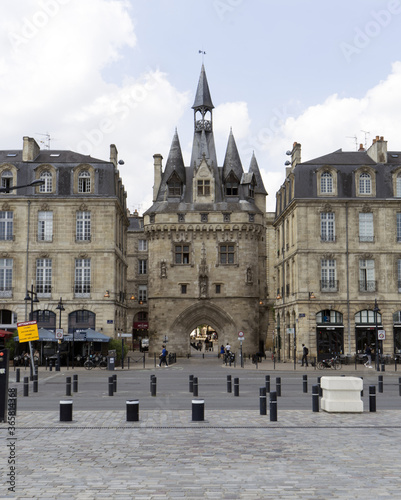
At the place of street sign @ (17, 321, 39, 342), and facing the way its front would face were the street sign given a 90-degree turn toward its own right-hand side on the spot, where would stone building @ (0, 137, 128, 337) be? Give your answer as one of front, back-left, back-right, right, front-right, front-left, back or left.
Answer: right

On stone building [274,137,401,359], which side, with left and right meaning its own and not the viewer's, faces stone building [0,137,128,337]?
right

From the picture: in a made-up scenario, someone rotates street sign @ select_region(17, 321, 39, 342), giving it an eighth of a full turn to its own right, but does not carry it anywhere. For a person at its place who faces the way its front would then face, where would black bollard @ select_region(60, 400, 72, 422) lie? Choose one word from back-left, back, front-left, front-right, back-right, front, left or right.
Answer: front-left

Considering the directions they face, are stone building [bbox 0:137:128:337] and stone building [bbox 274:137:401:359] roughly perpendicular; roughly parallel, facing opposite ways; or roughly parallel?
roughly parallel

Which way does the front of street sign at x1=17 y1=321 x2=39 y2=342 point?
toward the camera

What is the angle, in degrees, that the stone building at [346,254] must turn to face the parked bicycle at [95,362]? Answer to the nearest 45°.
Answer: approximately 45° to its right

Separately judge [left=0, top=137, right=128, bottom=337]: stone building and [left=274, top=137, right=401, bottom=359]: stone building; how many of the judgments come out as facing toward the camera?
2

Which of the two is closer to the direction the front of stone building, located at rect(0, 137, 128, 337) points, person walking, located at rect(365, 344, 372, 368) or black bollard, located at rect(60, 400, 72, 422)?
the black bollard

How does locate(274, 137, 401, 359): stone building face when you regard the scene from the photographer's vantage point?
facing the viewer

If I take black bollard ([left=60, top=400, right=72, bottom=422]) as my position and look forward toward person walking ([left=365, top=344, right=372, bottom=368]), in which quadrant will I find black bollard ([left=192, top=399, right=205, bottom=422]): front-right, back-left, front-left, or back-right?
front-right

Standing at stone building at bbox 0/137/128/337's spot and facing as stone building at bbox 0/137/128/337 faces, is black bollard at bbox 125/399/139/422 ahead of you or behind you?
ahead

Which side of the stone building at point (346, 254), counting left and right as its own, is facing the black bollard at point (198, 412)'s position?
front

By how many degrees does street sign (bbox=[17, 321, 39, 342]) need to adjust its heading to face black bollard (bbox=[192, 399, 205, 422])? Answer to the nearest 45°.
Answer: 0° — it already faces it

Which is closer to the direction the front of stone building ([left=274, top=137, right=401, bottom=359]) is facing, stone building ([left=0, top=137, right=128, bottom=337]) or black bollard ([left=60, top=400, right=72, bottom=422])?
the black bollard

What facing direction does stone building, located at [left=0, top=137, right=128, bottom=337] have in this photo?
toward the camera

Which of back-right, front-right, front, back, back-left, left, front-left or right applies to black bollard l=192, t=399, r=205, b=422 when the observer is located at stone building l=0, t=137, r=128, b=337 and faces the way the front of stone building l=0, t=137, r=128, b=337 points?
front
